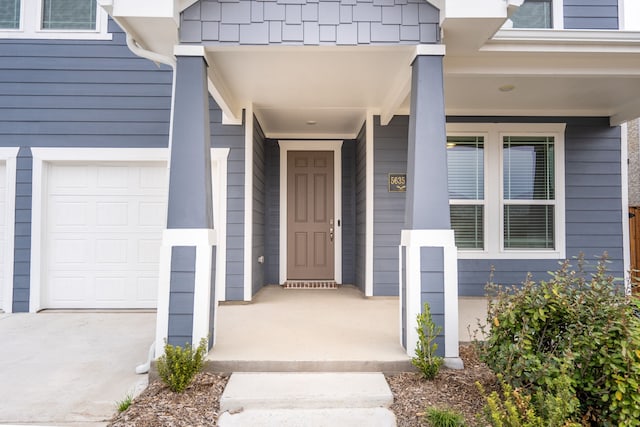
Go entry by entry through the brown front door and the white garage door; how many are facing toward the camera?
2

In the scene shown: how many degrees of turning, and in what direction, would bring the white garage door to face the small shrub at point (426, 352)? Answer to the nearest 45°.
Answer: approximately 45° to its left

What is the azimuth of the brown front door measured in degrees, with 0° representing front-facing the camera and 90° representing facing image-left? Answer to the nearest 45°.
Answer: approximately 0°

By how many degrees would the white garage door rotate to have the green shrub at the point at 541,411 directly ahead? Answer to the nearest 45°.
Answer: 0° — it already faces it

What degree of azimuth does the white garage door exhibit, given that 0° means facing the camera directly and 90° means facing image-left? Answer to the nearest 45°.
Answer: approximately 0°

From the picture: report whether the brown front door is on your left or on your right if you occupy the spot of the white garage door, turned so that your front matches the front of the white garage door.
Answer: on your left

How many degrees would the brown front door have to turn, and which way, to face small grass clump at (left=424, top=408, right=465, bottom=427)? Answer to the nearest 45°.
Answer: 0° — it already faces it
